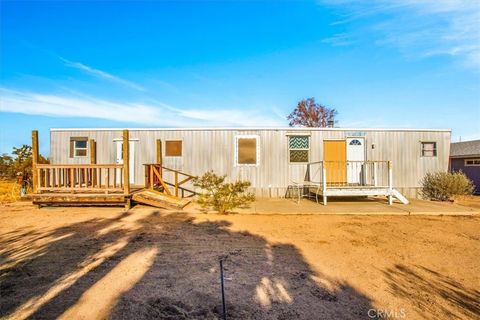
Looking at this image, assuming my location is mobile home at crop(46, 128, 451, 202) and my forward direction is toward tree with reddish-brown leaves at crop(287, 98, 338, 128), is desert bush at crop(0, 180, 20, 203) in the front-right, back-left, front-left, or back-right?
back-left

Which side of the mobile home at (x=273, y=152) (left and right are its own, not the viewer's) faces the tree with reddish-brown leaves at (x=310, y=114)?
back

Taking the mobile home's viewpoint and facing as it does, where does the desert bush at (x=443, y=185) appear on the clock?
The desert bush is roughly at 9 o'clock from the mobile home.

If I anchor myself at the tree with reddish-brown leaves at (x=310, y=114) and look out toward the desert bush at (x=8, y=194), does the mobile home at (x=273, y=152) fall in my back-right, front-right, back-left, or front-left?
front-left

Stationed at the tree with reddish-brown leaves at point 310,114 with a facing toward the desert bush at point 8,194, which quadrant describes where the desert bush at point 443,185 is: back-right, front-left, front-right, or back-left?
front-left

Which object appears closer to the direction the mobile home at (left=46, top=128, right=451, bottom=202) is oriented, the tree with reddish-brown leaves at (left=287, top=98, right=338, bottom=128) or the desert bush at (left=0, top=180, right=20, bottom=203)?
the desert bush

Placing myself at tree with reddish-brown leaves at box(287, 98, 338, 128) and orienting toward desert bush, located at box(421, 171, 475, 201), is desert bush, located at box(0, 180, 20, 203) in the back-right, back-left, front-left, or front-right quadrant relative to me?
front-right

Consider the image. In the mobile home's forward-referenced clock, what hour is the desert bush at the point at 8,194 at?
The desert bush is roughly at 3 o'clock from the mobile home.

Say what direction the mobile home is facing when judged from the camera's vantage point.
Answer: facing the viewer

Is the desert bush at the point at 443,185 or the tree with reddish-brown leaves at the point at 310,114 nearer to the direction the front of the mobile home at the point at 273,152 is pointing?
the desert bush
